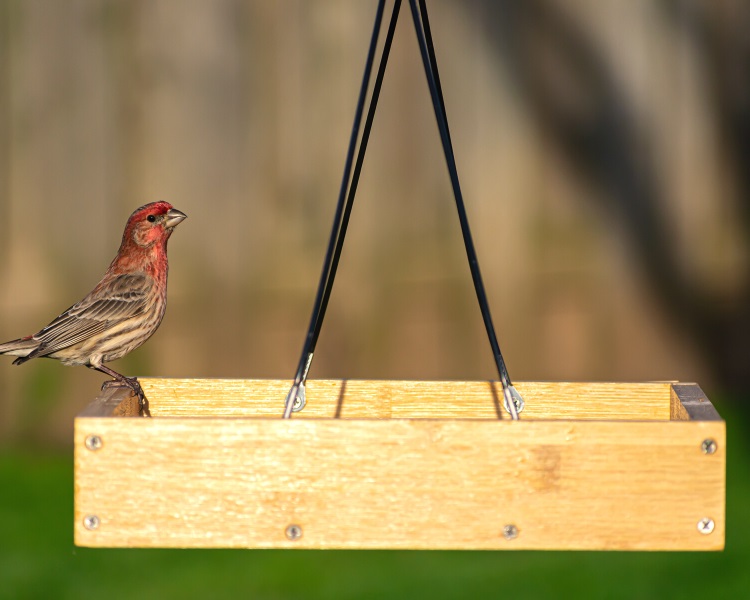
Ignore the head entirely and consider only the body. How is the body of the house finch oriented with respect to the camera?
to the viewer's right
